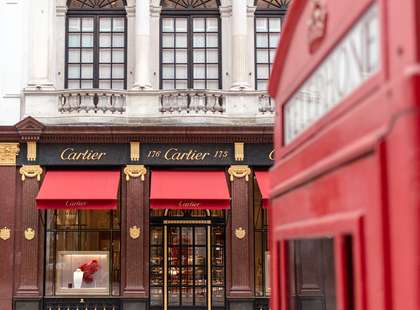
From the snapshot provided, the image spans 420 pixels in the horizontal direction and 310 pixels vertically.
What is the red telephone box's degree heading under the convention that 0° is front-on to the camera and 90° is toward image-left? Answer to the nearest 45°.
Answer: approximately 45°

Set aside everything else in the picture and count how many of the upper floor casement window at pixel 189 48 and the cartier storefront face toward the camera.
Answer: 2

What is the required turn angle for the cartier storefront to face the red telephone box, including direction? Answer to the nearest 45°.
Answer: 0° — it already faces it

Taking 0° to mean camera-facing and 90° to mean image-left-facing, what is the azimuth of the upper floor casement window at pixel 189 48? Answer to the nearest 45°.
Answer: approximately 0°

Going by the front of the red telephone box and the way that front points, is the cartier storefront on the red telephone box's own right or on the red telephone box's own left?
on the red telephone box's own right

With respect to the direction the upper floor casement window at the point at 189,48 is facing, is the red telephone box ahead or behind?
ahead

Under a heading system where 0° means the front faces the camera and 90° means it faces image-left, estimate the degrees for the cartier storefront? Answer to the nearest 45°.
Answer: approximately 0°
